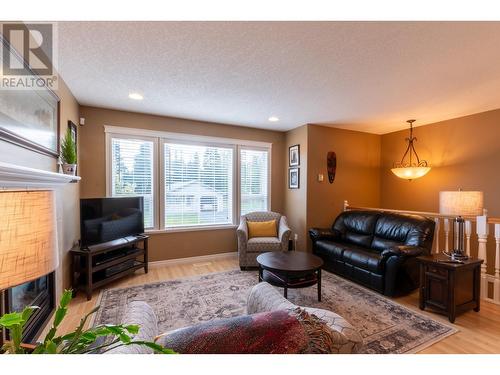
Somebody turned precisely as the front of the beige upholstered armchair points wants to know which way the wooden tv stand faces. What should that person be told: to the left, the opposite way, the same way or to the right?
to the left

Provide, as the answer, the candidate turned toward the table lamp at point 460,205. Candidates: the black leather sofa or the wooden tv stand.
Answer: the wooden tv stand

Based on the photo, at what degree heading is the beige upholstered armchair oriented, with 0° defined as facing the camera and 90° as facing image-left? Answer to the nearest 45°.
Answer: approximately 0°

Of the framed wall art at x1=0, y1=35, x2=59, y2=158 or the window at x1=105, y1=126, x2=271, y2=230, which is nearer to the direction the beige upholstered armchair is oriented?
the framed wall art

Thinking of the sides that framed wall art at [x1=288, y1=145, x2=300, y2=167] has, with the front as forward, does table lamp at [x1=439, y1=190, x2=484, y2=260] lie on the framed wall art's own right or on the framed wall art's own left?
on the framed wall art's own left

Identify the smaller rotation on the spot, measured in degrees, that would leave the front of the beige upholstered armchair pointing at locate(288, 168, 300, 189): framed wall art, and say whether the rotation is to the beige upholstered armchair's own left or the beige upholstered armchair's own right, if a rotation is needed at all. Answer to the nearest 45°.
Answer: approximately 135° to the beige upholstered armchair's own left
